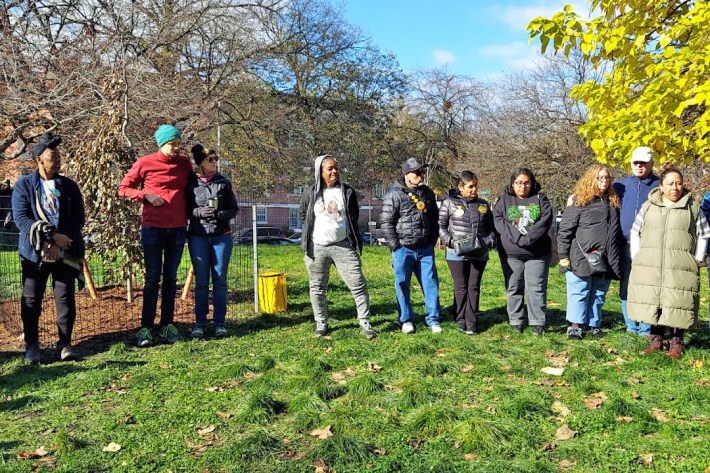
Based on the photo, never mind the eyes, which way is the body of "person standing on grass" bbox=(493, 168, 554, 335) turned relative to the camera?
toward the camera

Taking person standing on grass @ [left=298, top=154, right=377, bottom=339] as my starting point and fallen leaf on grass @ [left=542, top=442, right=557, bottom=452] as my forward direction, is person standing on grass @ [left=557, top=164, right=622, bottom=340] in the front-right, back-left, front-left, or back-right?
front-left

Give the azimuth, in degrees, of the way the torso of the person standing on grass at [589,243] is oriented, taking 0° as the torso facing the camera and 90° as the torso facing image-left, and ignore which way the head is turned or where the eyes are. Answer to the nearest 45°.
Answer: approximately 315°

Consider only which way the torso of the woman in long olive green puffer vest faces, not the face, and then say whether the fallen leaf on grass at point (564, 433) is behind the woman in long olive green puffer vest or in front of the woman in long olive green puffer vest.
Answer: in front

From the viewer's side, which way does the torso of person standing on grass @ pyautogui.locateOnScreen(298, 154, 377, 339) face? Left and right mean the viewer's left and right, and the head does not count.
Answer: facing the viewer

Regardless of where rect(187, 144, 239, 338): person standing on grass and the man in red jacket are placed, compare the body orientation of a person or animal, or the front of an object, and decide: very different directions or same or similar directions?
same or similar directions

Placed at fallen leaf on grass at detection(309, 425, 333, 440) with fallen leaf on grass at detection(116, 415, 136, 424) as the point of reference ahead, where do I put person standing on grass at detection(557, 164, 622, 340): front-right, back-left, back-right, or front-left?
back-right

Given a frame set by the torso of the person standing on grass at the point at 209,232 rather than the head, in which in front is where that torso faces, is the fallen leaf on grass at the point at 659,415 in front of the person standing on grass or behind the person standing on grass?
in front

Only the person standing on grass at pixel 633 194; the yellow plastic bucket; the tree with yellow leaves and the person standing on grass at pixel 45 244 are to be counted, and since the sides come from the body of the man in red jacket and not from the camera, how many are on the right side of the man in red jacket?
1

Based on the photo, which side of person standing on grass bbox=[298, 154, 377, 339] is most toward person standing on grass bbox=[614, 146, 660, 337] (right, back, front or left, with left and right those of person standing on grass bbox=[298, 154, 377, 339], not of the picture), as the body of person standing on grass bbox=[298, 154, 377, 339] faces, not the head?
left

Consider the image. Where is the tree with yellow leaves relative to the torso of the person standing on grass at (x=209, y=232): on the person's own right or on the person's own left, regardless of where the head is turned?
on the person's own left

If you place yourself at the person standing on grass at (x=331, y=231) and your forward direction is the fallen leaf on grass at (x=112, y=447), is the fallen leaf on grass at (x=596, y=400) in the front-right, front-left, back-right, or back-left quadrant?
front-left

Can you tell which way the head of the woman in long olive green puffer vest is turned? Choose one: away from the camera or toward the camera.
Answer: toward the camera

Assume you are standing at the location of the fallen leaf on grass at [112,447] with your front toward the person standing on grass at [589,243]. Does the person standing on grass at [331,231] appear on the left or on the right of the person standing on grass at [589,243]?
left

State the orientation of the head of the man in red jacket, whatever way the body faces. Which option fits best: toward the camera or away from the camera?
toward the camera

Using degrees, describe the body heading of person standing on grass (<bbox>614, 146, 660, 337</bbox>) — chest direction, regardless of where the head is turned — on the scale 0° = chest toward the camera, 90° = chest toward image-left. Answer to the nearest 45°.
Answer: approximately 0°

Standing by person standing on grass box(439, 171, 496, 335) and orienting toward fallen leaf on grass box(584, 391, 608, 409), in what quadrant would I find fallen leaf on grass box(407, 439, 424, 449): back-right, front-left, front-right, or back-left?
front-right

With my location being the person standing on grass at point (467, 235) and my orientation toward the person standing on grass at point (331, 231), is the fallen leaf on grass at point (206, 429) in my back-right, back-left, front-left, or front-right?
front-left

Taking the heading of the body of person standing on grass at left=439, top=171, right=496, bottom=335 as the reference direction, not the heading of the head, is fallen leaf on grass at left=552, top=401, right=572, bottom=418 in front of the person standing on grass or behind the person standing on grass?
in front

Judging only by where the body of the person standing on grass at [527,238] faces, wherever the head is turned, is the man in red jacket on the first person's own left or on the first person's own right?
on the first person's own right
